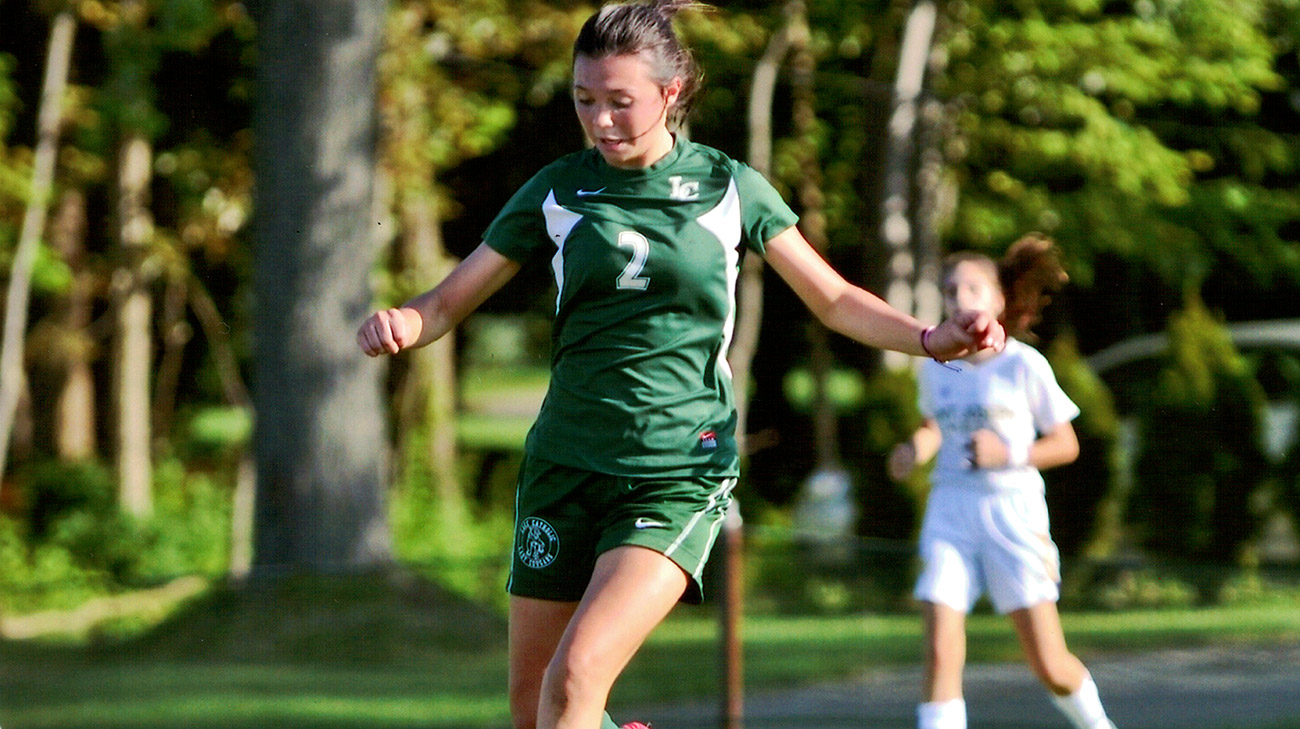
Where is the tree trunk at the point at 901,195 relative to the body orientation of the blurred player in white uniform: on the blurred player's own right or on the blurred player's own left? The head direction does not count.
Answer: on the blurred player's own right

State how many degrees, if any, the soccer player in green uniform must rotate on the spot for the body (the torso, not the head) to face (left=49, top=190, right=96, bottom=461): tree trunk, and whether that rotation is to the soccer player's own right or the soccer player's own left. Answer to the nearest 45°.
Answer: approximately 135° to the soccer player's own right

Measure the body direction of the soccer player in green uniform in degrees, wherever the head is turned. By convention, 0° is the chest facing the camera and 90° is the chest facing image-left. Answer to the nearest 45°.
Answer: approximately 0°

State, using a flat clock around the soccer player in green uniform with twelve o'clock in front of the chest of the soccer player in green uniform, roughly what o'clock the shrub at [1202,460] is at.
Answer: The shrub is roughly at 7 o'clock from the soccer player in green uniform.

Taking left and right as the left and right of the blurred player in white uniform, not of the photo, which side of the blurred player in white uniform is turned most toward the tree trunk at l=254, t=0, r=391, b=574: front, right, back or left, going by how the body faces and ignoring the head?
right

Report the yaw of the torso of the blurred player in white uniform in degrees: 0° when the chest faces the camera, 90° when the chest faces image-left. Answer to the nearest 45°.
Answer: approximately 45°

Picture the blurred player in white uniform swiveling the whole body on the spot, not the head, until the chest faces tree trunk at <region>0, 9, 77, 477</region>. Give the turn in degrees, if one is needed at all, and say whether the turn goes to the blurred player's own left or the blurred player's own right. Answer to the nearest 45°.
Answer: approximately 90° to the blurred player's own right

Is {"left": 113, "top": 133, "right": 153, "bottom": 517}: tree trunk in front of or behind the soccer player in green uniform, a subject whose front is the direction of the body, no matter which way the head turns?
behind

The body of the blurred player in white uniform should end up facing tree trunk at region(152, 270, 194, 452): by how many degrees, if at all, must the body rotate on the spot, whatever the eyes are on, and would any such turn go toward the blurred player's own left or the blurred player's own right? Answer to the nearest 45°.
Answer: approximately 90° to the blurred player's own right

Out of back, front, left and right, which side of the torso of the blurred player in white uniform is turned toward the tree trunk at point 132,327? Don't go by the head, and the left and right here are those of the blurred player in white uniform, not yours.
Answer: right
